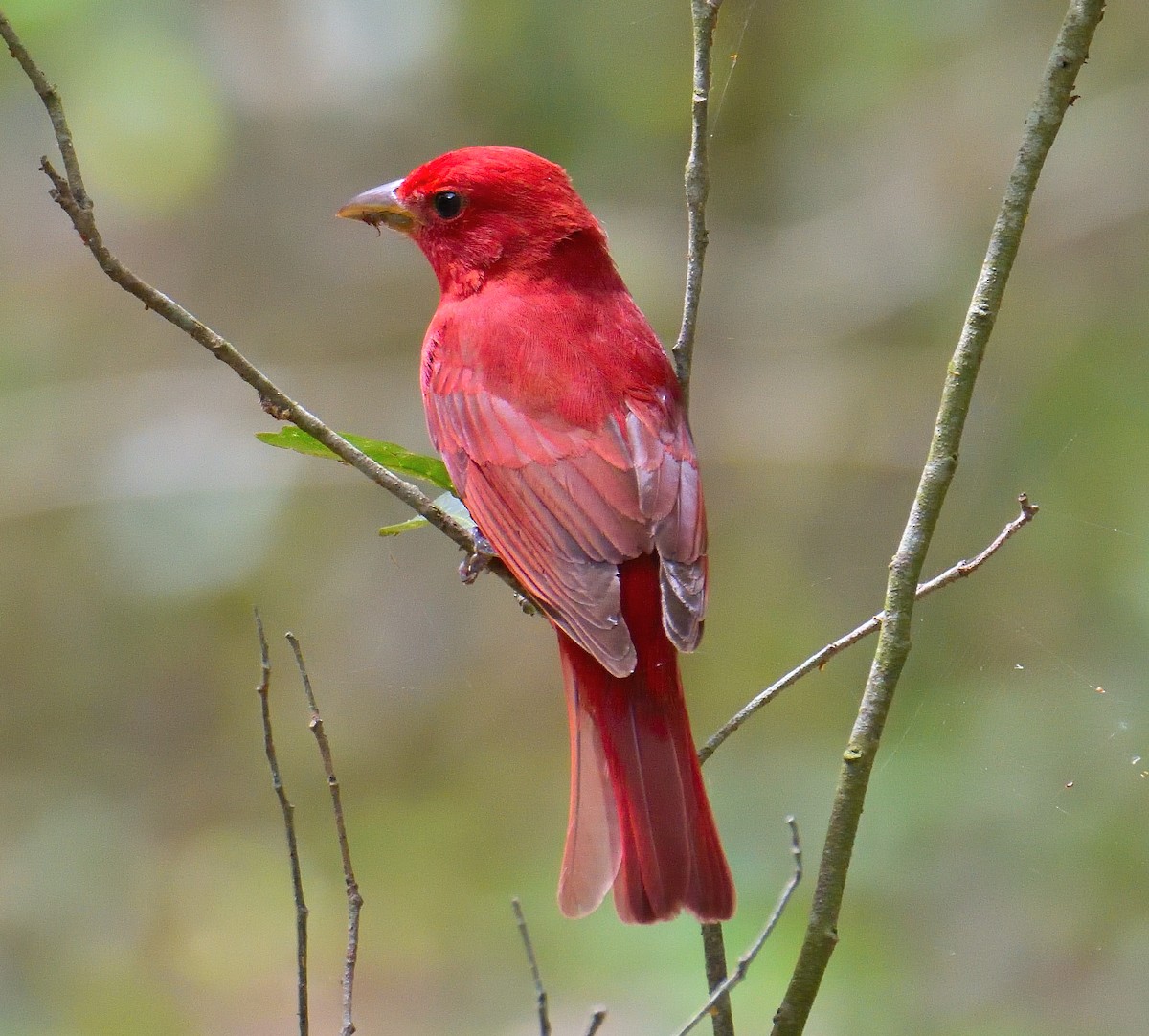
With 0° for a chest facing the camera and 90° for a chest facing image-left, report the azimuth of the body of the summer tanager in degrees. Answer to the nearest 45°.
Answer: approximately 135°
